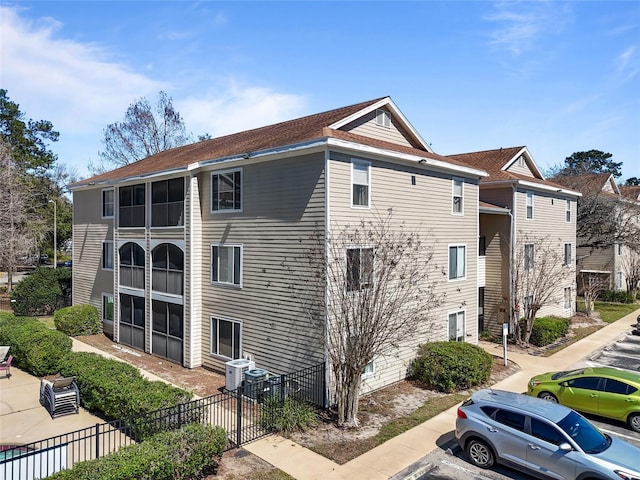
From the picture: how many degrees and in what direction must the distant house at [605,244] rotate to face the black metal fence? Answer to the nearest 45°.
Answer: approximately 45° to its right

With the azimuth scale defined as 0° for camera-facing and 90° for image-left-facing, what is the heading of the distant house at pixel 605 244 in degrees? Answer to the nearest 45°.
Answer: approximately 315°

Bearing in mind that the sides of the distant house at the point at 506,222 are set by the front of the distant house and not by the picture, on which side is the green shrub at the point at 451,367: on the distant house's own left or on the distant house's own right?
on the distant house's own right

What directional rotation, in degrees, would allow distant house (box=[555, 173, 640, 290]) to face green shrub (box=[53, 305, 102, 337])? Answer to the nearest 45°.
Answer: approximately 90° to its right

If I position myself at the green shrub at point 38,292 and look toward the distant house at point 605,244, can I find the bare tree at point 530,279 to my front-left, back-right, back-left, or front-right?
front-right

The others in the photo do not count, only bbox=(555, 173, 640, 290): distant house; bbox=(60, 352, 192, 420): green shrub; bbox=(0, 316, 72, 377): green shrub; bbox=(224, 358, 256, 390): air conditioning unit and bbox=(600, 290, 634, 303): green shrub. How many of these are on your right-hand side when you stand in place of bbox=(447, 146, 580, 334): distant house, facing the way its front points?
3

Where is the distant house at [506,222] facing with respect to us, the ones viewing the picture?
facing the viewer and to the right of the viewer

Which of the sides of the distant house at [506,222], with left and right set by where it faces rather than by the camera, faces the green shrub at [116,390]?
right

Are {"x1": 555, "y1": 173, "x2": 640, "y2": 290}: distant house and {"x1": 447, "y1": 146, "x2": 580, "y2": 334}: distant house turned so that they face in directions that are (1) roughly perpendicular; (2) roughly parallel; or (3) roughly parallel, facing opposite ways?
roughly parallel

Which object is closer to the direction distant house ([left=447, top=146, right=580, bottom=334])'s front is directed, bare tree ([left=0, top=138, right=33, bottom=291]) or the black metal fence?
the black metal fence

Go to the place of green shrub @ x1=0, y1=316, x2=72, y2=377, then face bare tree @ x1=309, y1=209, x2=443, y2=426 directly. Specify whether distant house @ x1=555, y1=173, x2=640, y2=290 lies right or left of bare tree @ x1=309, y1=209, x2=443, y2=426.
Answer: left

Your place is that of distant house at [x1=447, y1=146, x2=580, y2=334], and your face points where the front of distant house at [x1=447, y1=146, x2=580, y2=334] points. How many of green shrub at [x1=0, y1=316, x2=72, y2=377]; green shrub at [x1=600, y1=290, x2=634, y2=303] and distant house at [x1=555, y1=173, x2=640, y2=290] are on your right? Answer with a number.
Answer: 1

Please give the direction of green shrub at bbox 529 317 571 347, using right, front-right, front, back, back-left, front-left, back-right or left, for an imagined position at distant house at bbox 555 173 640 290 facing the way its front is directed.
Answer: front-right

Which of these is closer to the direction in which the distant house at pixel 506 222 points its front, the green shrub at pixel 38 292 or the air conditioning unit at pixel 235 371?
the air conditioning unit

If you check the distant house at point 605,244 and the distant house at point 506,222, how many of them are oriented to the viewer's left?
0
